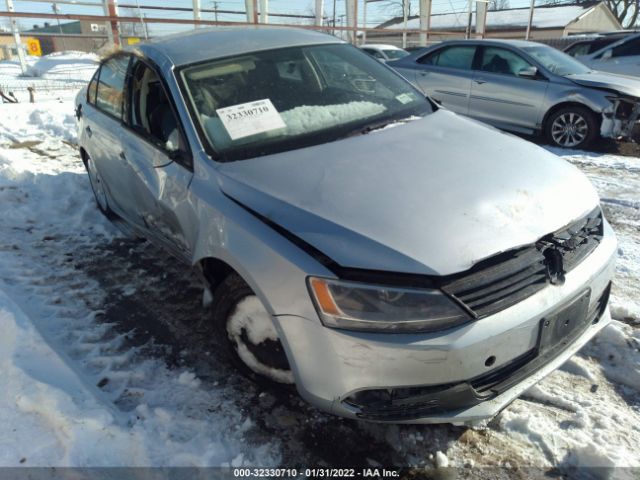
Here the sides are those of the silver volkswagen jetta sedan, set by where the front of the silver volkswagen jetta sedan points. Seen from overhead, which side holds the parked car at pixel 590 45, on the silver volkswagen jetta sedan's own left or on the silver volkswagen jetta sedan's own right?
on the silver volkswagen jetta sedan's own left

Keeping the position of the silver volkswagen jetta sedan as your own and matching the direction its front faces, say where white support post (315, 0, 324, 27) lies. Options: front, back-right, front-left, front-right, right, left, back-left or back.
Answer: back-left

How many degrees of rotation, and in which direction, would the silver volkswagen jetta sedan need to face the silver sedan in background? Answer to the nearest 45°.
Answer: approximately 90° to its left

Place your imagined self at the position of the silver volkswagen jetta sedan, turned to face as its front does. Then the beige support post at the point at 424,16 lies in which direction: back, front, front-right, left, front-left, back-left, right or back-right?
back-left

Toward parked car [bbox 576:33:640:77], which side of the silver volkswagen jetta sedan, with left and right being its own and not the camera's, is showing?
left

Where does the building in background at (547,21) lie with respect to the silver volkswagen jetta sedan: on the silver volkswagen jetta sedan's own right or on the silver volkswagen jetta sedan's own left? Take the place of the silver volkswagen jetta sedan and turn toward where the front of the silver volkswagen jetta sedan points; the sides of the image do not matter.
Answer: on the silver volkswagen jetta sedan's own left

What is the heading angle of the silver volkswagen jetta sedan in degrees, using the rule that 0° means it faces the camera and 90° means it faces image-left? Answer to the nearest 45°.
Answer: approximately 315°

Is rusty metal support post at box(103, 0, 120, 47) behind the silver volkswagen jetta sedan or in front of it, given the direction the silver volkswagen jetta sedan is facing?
behind
